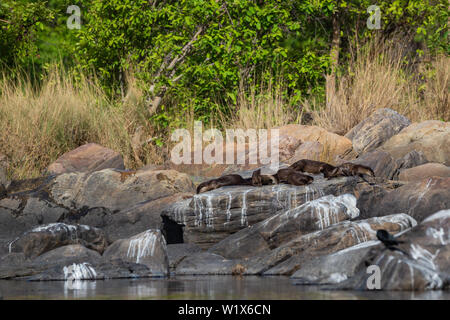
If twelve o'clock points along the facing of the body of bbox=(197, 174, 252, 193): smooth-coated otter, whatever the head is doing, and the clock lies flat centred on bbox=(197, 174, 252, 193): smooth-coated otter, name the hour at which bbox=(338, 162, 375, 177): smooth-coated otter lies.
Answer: bbox=(338, 162, 375, 177): smooth-coated otter is roughly at 6 o'clock from bbox=(197, 174, 252, 193): smooth-coated otter.

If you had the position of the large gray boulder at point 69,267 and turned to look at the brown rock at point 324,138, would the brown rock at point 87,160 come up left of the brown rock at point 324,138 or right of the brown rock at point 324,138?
left

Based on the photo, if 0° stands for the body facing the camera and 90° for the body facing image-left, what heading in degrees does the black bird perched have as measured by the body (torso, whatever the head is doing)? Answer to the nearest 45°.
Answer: approximately 90°

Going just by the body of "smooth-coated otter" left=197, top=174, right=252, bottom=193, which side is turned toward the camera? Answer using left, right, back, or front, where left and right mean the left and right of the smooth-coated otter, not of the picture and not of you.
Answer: left

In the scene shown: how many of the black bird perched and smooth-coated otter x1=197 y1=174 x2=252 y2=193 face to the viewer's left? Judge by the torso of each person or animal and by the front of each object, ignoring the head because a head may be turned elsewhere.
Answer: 2

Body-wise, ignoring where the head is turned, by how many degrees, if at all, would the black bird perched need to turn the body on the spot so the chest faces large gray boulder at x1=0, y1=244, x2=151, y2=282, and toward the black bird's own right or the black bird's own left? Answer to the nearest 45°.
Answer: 0° — it already faces it
